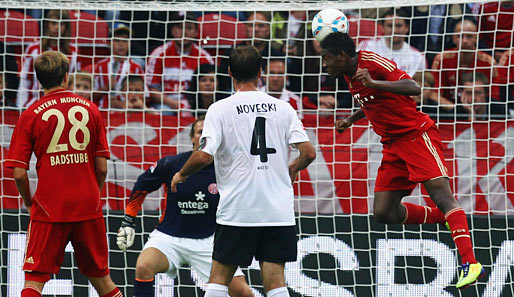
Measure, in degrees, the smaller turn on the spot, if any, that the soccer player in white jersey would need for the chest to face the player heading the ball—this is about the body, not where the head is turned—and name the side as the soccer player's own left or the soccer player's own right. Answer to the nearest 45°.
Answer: approximately 45° to the soccer player's own right

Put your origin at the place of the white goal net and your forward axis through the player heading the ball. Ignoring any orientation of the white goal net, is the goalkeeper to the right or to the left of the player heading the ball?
right

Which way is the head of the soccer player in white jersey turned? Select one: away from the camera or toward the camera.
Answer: away from the camera

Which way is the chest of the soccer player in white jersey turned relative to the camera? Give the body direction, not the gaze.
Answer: away from the camera

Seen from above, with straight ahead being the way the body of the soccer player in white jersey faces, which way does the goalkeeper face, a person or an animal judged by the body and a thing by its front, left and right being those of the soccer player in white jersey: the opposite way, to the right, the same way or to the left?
the opposite way

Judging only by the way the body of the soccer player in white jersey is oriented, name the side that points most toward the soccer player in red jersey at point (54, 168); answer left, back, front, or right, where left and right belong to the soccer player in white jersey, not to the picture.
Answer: left

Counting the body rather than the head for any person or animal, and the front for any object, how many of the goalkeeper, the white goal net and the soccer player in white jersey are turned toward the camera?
2

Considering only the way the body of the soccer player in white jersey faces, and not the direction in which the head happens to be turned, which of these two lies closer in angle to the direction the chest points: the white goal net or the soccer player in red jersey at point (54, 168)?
the white goal net

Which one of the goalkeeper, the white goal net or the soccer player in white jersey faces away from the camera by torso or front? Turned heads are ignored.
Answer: the soccer player in white jersey
